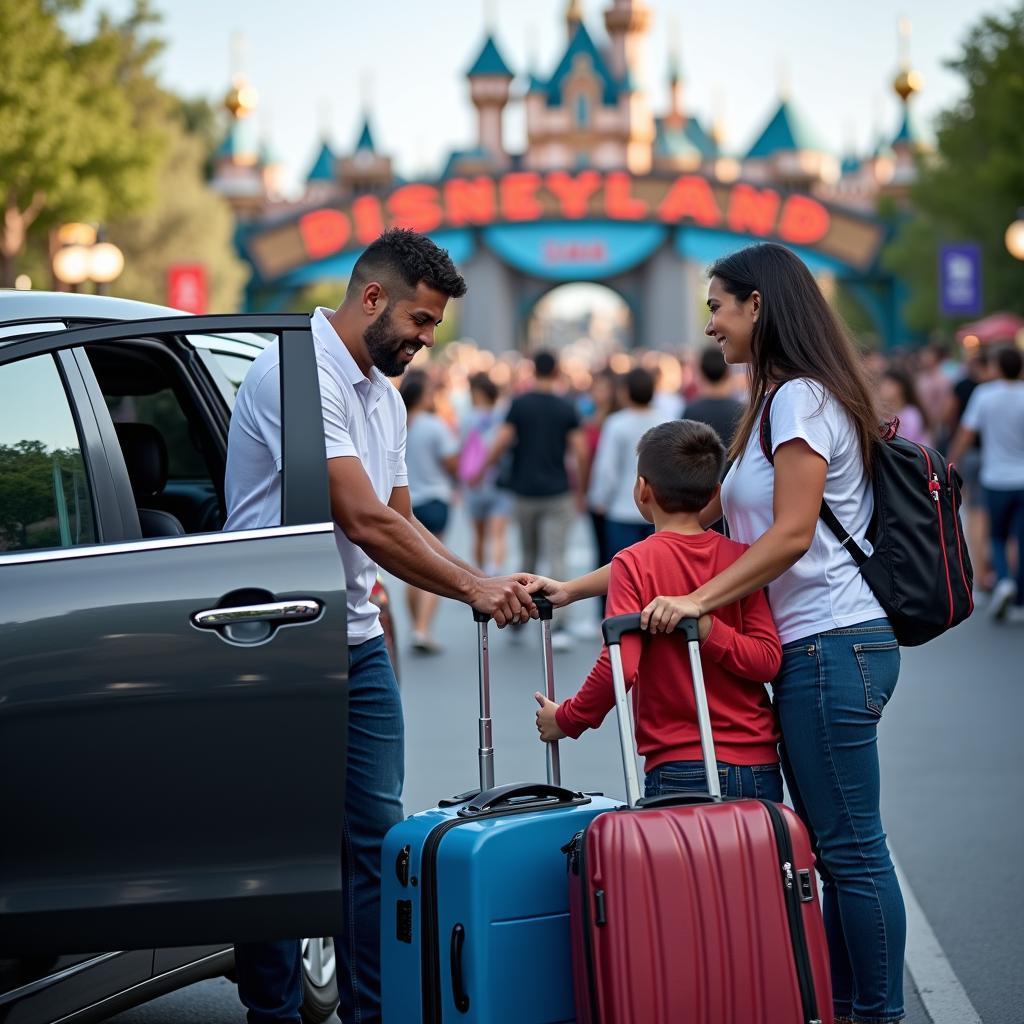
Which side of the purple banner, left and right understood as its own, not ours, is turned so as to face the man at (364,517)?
front

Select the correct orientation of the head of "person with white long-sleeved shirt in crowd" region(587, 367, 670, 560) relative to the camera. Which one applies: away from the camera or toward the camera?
away from the camera

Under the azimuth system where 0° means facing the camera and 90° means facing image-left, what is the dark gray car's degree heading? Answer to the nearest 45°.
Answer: approximately 45°

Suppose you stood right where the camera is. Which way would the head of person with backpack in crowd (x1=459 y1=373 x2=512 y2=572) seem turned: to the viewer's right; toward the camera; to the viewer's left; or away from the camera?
away from the camera

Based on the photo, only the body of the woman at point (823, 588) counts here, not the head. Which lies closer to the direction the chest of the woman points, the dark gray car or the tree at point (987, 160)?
the dark gray car

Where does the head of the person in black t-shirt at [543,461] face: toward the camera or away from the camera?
away from the camera

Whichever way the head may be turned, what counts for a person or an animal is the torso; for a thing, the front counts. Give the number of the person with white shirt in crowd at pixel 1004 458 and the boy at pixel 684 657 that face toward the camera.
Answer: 0

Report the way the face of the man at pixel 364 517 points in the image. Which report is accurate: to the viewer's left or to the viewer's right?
to the viewer's right

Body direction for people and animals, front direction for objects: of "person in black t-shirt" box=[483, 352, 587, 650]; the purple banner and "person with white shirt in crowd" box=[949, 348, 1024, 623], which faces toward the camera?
the purple banner

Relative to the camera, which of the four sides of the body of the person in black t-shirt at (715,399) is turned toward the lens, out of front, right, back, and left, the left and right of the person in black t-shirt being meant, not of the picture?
back

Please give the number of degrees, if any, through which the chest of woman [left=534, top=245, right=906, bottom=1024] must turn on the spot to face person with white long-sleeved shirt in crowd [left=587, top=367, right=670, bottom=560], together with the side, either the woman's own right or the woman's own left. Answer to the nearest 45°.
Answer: approximately 90° to the woman's own right

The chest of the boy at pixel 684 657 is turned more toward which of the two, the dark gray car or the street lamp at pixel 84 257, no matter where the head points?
the street lamp

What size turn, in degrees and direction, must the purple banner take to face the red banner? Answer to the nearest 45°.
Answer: approximately 45° to its right

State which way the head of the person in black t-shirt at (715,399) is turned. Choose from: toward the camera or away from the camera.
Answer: away from the camera

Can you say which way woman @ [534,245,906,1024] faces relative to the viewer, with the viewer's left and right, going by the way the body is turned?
facing to the left of the viewer

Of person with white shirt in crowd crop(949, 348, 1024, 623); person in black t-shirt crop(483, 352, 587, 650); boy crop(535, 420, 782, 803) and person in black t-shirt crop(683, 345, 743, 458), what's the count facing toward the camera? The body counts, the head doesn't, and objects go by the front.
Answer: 0
